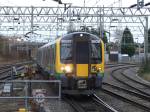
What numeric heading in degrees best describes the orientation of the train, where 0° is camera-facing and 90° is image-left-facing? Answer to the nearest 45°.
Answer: approximately 0°
